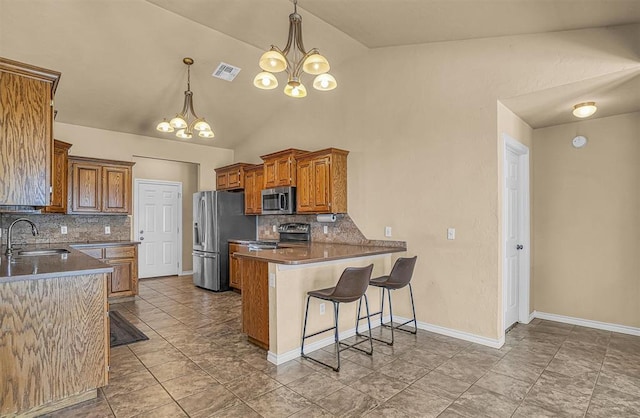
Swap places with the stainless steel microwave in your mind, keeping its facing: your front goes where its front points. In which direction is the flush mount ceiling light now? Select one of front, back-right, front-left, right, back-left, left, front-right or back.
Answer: left

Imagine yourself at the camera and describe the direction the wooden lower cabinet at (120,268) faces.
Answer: facing the viewer

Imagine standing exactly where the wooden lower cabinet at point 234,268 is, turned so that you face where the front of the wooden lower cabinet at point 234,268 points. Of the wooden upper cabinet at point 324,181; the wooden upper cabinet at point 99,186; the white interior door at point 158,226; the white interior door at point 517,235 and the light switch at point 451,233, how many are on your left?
3

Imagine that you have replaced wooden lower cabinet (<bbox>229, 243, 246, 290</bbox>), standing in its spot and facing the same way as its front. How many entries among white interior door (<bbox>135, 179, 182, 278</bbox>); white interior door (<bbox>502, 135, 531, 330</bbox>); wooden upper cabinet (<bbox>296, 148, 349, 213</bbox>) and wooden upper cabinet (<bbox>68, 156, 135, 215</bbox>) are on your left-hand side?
2

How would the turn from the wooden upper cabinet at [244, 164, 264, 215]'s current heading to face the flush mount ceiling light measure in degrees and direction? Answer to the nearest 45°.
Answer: approximately 90° to its left

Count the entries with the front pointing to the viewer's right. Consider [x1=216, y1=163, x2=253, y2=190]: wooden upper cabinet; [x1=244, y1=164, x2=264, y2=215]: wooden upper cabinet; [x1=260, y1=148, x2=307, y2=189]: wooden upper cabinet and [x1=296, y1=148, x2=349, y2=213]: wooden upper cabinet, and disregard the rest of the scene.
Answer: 0

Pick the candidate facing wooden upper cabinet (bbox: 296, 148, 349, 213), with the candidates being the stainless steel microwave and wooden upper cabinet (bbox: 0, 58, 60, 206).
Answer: wooden upper cabinet (bbox: 0, 58, 60, 206)

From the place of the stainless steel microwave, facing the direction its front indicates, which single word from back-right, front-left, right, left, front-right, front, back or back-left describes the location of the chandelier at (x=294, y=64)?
front-left

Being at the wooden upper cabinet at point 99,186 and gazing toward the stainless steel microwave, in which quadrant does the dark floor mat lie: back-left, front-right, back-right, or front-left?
front-right

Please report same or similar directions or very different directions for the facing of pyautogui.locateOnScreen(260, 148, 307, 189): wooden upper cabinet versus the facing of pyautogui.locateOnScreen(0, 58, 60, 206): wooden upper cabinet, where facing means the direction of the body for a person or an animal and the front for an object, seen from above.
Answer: very different directions

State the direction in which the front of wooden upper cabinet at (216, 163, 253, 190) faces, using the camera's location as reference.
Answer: facing the viewer and to the left of the viewer

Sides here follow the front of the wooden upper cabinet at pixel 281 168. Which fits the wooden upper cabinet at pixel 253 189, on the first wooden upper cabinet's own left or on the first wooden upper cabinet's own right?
on the first wooden upper cabinet's own right

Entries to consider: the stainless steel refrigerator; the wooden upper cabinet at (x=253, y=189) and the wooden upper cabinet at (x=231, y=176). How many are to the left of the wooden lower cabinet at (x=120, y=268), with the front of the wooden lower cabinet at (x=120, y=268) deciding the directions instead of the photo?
3

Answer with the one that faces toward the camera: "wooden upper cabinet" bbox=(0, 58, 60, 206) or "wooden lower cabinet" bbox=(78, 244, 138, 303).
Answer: the wooden lower cabinet

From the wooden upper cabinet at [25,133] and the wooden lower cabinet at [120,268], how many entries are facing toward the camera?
1
